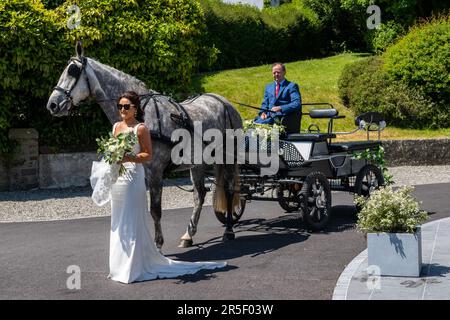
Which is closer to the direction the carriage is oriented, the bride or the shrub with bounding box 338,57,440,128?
the bride

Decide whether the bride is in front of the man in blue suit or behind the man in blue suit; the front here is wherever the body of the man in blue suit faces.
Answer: in front

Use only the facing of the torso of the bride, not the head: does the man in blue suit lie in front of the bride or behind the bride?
behind

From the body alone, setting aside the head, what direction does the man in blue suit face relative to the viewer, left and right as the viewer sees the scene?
facing the viewer and to the left of the viewer

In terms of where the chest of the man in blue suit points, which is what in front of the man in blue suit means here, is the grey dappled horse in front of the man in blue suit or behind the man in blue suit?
in front

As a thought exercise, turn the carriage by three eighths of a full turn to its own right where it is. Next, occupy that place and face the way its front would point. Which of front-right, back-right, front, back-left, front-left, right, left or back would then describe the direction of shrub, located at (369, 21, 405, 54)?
front

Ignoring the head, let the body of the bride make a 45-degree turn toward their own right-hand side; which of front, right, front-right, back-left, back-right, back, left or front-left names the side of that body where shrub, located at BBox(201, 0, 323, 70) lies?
right

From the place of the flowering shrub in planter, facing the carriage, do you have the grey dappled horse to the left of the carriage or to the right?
left

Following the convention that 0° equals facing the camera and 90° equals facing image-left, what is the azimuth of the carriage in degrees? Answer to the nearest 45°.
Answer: approximately 45°

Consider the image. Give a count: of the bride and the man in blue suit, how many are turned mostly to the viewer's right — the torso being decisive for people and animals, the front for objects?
0

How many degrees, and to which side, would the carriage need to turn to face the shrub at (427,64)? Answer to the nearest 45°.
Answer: approximately 135° to its right

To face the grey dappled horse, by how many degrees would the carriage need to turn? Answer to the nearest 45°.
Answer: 0° — it already faces it

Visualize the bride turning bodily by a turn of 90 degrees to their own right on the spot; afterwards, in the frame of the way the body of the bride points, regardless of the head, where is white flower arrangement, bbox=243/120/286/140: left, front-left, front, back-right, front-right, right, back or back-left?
right
